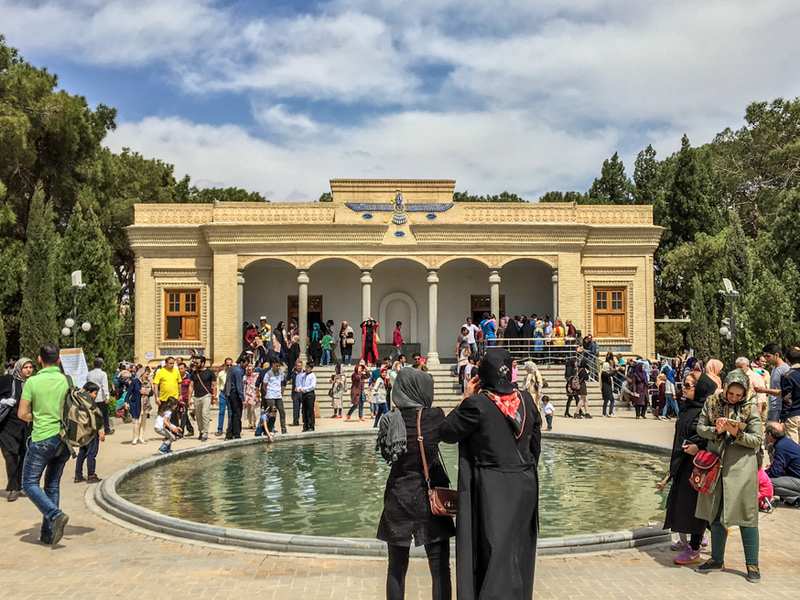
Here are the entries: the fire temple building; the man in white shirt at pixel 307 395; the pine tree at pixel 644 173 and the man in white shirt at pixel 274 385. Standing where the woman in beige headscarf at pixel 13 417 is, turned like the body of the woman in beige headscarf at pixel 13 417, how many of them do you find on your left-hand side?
4

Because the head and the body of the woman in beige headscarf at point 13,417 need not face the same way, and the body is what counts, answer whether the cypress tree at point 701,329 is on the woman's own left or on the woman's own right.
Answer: on the woman's own left

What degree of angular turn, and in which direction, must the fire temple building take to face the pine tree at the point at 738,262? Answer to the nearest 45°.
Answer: approximately 90° to its left

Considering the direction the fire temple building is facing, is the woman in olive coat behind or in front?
in front

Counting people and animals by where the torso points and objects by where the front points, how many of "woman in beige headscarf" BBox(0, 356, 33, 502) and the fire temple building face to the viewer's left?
0

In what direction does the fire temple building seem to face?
toward the camera

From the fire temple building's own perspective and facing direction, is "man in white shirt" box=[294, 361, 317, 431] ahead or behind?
ahead

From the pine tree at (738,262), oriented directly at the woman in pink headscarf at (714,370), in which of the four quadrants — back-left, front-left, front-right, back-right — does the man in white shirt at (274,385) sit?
front-right

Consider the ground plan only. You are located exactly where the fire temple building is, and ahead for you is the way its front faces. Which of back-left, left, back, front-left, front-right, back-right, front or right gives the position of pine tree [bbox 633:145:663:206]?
back-left

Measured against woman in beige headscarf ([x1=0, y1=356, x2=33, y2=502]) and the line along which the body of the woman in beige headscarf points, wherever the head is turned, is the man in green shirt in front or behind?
in front

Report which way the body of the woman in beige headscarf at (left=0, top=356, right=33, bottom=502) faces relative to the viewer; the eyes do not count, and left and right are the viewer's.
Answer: facing the viewer and to the right of the viewer

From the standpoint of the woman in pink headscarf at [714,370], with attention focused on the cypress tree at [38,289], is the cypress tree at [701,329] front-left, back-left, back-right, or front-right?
front-right

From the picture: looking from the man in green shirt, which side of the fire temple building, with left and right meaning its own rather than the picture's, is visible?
front
